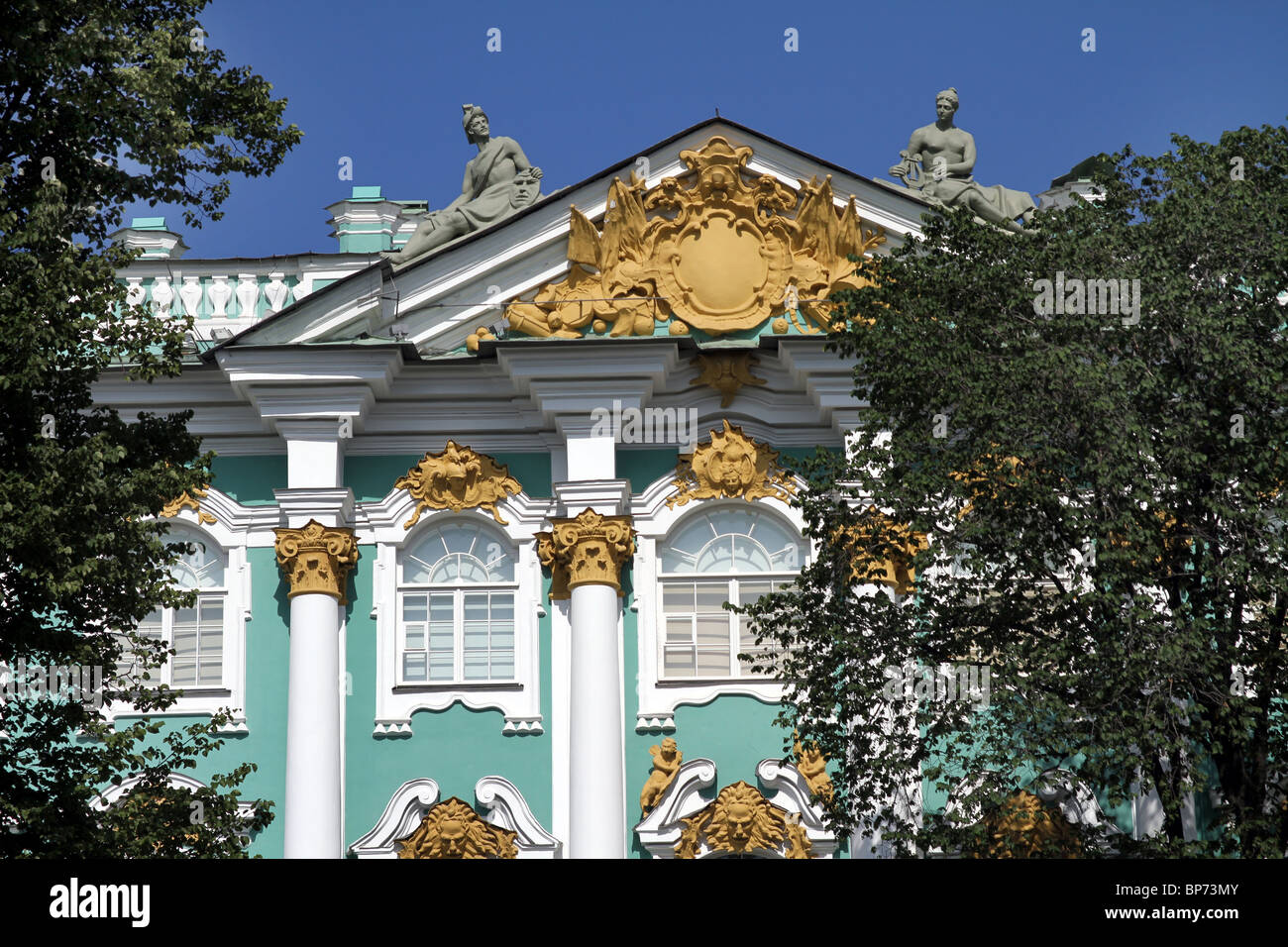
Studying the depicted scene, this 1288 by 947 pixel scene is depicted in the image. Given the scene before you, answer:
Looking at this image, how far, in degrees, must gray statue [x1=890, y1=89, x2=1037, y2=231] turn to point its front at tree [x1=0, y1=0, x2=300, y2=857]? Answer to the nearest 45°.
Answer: approximately 45° to its right

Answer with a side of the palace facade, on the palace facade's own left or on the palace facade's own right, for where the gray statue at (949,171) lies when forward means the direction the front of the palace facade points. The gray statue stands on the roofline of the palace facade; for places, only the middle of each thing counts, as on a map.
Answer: on the palace facade's own left

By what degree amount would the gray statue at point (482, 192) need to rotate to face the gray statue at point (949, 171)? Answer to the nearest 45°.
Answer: approximately 135° to its left

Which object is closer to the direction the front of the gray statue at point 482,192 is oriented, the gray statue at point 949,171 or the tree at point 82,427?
the tree

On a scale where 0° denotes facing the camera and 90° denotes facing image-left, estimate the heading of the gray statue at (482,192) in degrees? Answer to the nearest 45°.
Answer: approximately 45°

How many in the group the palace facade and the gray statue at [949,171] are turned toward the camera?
2

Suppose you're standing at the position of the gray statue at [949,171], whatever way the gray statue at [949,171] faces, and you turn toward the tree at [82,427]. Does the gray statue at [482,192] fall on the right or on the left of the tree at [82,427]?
right

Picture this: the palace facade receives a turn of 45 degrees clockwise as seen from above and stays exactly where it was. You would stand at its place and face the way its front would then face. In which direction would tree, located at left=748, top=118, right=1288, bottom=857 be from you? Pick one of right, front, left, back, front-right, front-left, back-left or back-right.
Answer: left
